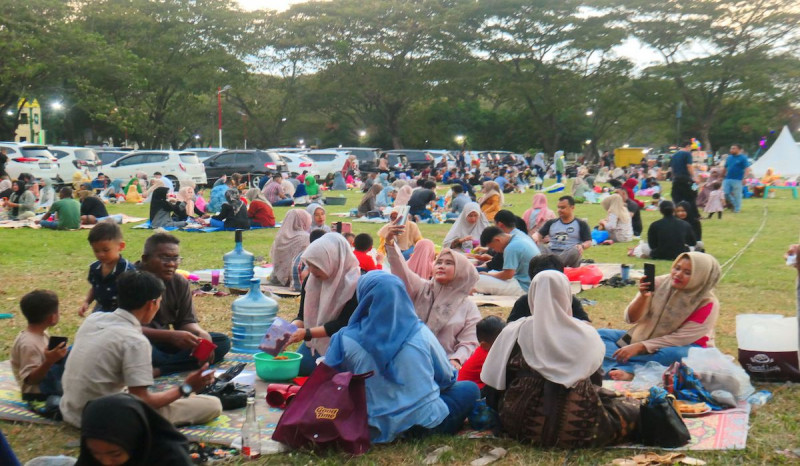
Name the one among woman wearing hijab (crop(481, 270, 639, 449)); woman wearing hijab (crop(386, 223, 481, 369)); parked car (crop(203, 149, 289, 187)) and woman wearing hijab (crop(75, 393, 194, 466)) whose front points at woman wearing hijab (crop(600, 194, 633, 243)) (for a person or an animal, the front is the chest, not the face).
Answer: woman wearing hijab (crop(481, 270, 639, 449))

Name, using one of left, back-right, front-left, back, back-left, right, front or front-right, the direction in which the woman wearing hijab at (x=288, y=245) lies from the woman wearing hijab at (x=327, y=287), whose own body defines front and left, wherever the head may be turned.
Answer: back-right

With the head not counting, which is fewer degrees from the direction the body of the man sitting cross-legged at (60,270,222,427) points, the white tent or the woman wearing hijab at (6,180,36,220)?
the white tent

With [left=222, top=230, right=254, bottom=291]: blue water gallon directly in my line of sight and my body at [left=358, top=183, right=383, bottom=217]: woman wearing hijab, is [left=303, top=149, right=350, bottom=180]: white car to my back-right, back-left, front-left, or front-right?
back-right

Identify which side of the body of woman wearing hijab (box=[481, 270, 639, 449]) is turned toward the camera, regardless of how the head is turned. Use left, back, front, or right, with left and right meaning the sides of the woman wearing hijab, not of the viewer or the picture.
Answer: back

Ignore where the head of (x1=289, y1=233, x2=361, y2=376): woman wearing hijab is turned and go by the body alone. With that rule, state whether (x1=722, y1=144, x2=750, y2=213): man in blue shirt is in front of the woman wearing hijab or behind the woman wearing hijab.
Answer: behind

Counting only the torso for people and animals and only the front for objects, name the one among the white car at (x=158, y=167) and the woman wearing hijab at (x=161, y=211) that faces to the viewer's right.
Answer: the woman wearing hijab

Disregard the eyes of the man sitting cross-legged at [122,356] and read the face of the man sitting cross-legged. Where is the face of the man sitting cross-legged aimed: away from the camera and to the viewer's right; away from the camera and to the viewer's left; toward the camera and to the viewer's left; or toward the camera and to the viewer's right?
away from the camera and to the viewer's right
